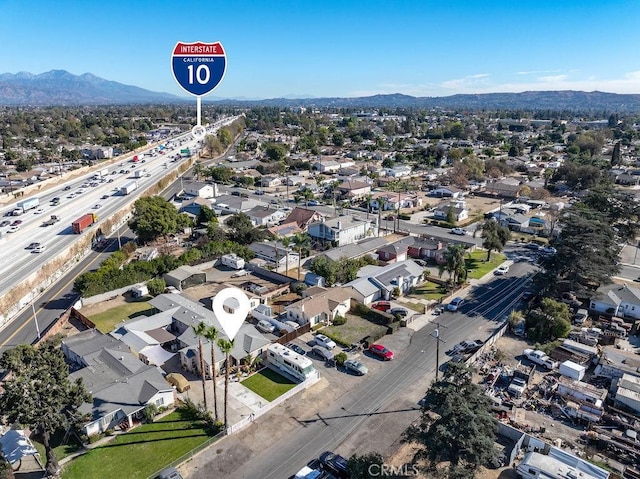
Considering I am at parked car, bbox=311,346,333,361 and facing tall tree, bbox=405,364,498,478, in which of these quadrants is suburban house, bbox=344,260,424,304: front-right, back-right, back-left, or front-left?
back-left

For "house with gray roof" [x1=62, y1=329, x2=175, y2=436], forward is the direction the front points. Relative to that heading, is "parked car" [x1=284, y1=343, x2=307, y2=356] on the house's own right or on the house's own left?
on the house's own left

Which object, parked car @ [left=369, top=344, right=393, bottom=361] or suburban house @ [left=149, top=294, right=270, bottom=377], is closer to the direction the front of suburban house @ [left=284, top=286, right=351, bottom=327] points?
the parked car

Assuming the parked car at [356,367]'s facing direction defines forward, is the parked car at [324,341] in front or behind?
behind

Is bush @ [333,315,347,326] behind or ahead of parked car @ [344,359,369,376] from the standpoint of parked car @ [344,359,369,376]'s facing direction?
behind
